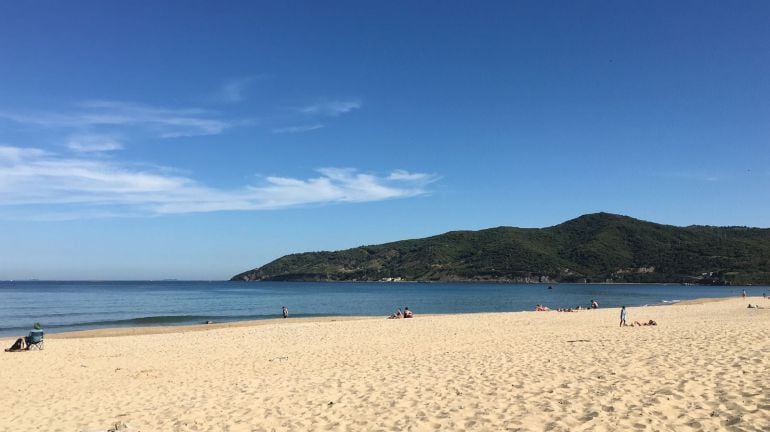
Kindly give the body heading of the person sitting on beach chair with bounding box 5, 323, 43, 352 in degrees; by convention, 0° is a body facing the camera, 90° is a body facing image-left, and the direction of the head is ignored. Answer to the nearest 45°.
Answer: approximately 90°
